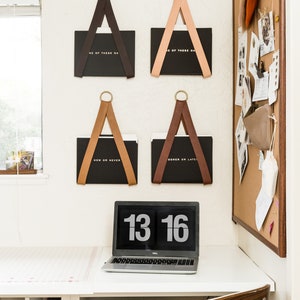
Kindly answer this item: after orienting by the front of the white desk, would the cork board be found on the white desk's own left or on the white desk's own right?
on the white desk's own left

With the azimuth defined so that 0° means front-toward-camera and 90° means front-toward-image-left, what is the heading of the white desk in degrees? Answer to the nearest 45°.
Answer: approximately 0°

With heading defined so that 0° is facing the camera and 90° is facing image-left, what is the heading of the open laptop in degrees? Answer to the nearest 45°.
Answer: approximately 0°

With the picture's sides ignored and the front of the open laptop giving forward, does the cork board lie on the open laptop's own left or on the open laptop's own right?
on the open laptop's own left

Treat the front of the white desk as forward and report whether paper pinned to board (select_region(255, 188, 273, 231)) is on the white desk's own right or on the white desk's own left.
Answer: on the white desk's own left

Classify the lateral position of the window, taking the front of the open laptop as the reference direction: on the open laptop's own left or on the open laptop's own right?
on the open laptop's own right
